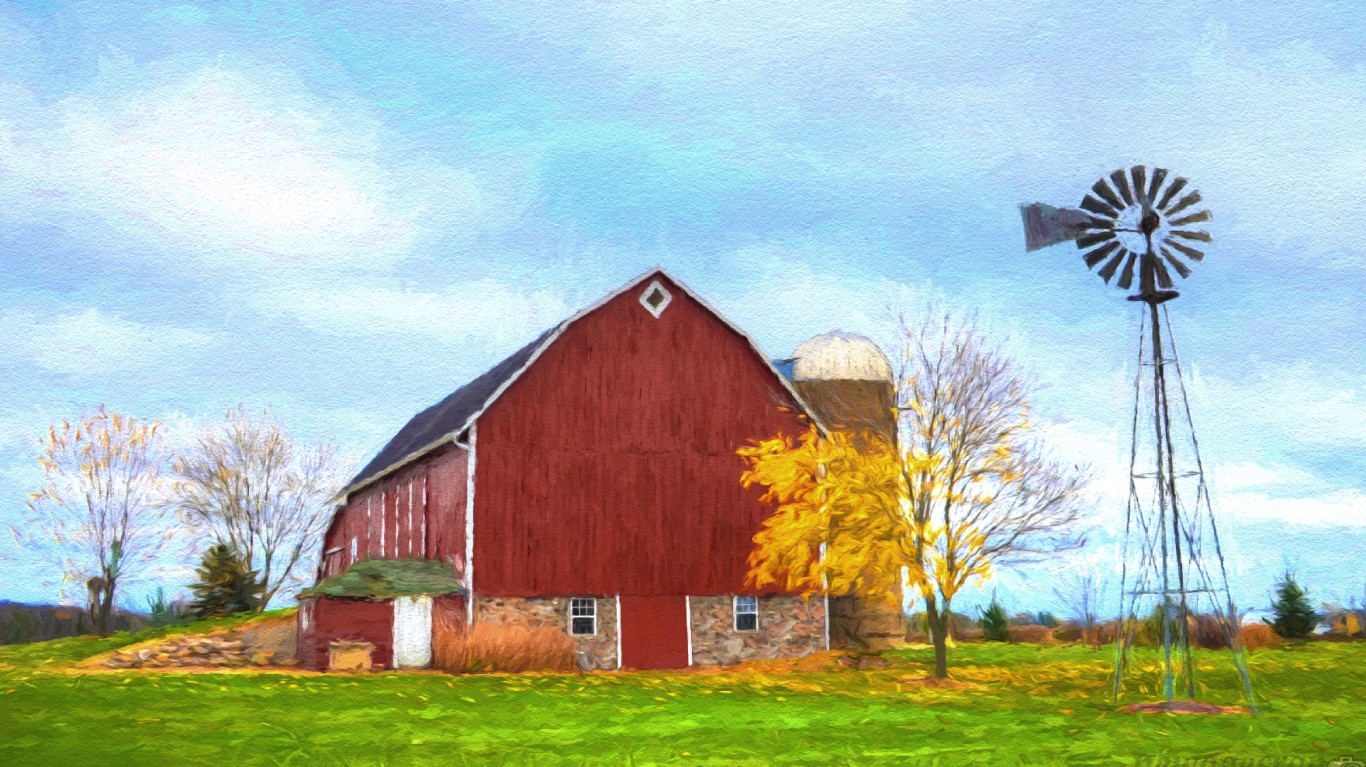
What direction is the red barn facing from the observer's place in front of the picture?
facing the viewer

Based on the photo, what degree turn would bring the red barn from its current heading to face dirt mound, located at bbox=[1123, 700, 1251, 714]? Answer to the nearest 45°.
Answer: approximately 45° to its left
